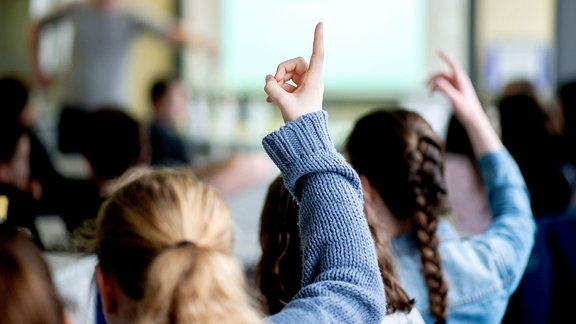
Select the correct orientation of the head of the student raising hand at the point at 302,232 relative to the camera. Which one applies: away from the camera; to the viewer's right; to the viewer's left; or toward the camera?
away from the camera

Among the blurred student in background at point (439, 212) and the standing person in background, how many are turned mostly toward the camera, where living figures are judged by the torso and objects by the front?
1

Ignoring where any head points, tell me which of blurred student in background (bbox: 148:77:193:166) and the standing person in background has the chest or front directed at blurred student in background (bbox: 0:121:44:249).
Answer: the standing person in background

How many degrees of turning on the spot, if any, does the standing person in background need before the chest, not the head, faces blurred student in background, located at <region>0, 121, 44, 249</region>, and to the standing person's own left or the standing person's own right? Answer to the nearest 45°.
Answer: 0° — they already face them

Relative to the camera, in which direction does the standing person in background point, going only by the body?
toward the camera

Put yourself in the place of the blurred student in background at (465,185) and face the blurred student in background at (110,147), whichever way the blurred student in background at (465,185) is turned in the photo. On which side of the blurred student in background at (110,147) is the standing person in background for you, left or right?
right

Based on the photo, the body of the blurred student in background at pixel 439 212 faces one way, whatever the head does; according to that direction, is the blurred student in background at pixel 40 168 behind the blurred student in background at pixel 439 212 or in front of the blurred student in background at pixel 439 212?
in front

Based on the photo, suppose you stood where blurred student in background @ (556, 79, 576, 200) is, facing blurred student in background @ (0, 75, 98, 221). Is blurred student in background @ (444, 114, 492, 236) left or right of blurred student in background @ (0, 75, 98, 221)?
left

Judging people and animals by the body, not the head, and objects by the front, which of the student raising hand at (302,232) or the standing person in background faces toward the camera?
the standing person in background

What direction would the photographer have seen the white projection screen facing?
facing the viewer

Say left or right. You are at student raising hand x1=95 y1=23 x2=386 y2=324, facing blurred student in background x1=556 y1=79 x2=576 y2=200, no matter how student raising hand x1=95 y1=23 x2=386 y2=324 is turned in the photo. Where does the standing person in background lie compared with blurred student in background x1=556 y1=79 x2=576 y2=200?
left

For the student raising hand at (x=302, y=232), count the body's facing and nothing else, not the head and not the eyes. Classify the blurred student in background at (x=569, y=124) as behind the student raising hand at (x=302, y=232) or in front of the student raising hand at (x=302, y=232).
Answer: in front

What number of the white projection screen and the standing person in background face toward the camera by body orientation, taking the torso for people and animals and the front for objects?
2

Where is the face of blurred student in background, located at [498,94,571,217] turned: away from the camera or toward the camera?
away from the camera

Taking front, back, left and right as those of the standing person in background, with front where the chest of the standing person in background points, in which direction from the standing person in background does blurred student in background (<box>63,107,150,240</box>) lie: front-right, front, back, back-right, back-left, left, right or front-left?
front

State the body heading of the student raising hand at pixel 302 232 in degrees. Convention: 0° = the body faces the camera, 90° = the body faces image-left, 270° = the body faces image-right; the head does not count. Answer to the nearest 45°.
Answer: approximately 180°

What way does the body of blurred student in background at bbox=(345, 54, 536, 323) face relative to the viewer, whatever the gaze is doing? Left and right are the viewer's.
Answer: facing away from the viewer and to the left of the viewer

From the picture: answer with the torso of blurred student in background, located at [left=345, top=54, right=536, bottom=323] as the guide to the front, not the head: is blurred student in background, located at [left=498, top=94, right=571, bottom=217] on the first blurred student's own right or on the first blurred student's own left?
on the first blurred student's own right
